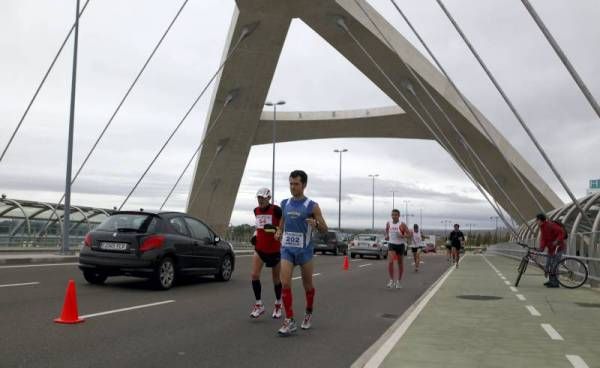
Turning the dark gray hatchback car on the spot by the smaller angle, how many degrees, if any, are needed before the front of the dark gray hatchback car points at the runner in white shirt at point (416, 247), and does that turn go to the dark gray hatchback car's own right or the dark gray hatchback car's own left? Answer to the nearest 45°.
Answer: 0° — it already faces them

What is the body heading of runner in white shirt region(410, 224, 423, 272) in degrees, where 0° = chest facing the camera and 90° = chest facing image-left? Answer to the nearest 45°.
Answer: approximately 0°

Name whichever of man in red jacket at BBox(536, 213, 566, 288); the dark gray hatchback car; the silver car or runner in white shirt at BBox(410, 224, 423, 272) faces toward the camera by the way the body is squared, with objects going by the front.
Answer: the runner in white shirt

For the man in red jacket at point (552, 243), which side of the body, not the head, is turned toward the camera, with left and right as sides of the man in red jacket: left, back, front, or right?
left

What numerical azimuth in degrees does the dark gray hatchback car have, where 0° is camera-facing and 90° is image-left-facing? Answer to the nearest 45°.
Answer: approximately 225°

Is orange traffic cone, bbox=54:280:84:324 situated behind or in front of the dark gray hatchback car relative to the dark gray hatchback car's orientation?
behind

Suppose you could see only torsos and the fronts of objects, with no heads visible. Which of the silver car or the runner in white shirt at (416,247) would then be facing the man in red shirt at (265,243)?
the runner in white shirt

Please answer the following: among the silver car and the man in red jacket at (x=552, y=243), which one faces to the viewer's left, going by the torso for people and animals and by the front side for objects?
the man in red jacket

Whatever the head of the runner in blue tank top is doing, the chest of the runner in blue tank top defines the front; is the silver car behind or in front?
behind

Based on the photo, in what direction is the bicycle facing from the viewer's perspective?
to the viewer's left

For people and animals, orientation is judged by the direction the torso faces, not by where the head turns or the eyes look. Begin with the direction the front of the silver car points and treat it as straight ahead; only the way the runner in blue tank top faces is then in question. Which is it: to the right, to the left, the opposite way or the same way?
the opposite way
